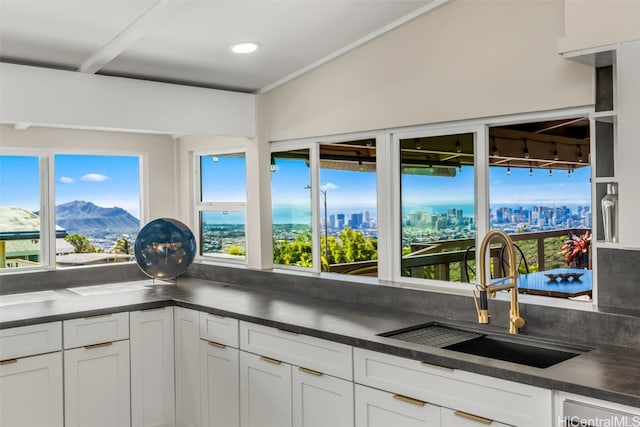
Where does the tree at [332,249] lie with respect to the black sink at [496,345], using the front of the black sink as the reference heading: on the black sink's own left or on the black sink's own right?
on the black sink's own right

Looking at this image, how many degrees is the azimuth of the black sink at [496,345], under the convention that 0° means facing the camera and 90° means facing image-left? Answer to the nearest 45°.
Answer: approximately 45°

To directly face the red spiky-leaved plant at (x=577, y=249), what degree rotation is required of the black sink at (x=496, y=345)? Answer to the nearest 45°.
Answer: approximately 180°
